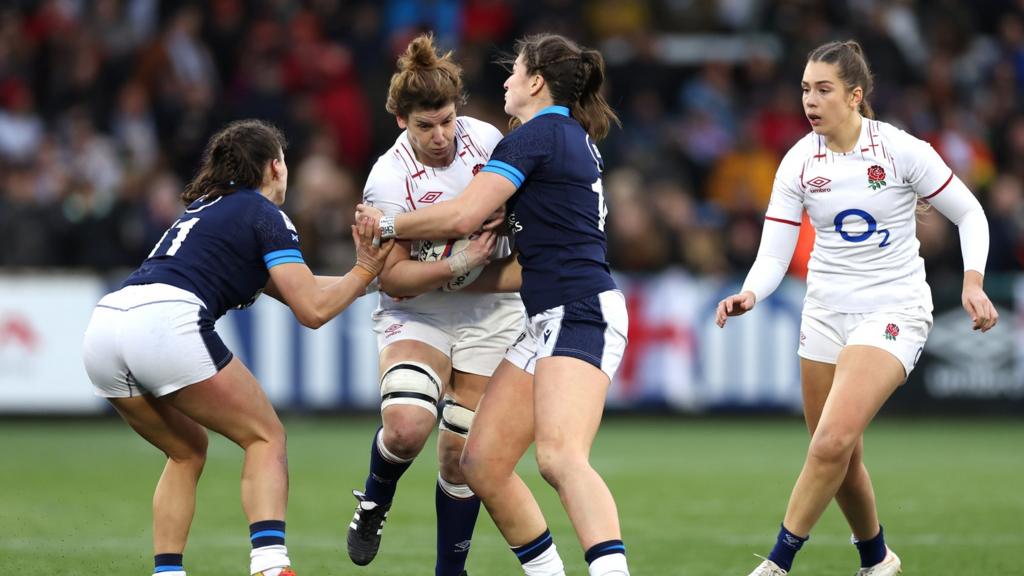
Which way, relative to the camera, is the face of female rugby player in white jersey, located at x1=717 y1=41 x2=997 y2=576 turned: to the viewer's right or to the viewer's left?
to the viewer's left

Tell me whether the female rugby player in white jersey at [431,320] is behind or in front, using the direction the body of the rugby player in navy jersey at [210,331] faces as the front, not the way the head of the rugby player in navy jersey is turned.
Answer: in front

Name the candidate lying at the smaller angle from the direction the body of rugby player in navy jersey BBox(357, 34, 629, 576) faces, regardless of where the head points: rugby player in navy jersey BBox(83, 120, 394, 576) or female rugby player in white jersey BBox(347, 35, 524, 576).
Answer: the rugby player in navy jersey

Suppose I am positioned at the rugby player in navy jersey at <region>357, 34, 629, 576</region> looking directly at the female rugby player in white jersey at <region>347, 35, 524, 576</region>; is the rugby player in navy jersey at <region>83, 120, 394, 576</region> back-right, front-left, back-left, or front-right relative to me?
front-left

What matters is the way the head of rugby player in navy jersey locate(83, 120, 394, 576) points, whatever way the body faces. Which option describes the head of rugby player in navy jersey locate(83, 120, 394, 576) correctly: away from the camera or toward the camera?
away from the camera

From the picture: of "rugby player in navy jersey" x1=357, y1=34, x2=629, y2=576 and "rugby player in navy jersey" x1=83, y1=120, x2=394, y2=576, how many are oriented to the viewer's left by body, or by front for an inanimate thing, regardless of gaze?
1

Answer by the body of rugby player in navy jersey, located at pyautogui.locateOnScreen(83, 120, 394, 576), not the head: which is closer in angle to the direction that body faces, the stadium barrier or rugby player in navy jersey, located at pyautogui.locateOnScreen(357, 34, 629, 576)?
the stadium barrier

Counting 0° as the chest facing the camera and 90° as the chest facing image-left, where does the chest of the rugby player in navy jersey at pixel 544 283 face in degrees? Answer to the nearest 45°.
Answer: approximately 90°

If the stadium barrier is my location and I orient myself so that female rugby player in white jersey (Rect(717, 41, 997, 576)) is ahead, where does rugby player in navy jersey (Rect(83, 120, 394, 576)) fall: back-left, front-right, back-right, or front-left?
front-right

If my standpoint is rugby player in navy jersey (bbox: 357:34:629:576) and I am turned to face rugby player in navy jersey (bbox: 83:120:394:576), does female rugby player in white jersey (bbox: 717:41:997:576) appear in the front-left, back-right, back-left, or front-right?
back-right

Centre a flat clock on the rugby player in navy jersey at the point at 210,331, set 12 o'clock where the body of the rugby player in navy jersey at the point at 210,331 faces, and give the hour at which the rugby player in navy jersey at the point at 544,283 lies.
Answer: the rugby player in navy jersey at the point at 544,283 is roughly at 2 o'clock from the rugby player in navy jersey at the point at 210,331.

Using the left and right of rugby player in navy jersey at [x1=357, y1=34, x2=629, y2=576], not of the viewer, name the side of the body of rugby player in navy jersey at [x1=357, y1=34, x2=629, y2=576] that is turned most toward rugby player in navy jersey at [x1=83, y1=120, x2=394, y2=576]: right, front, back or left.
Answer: front

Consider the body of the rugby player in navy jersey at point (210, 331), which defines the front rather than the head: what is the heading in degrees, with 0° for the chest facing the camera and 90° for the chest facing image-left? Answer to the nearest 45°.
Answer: approximately 225°
